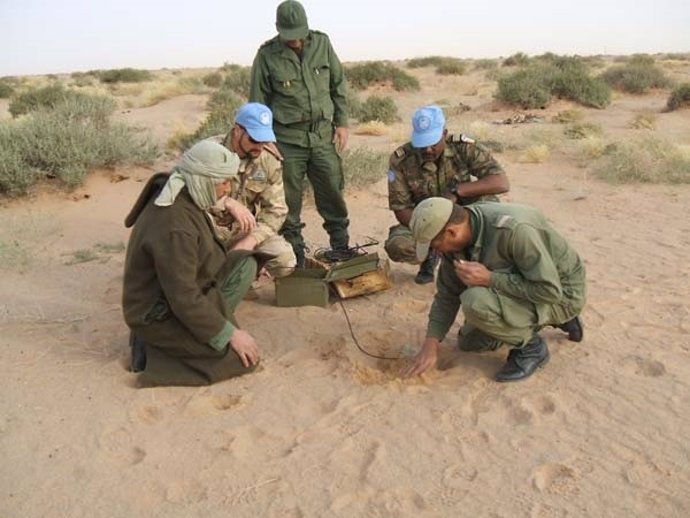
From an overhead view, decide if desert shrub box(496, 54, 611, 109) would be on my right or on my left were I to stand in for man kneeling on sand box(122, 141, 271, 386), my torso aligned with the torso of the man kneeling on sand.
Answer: on my left

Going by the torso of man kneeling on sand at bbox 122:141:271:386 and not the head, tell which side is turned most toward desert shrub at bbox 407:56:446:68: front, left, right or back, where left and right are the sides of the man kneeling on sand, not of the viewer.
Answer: left

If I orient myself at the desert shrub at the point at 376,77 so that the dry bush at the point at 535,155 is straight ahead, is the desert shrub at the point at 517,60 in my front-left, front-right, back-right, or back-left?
back-left

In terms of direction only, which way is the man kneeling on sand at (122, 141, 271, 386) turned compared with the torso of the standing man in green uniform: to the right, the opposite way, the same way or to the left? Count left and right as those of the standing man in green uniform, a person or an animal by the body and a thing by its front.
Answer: to the left

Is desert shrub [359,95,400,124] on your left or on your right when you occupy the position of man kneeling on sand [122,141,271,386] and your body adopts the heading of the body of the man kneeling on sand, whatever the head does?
on your left

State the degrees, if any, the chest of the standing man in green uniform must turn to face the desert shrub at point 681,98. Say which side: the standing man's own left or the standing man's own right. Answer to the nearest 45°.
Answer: approximately 135° to the standing man's own left

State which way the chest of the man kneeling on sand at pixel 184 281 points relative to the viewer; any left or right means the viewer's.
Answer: facing to the right of the viewer

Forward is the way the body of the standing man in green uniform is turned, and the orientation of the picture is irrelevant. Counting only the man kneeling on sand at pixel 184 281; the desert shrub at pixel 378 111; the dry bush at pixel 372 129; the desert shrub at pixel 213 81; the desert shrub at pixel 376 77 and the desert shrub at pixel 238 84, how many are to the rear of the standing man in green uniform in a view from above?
5

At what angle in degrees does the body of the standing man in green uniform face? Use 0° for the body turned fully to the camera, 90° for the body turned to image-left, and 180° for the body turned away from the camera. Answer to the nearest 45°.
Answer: approximately 0°
